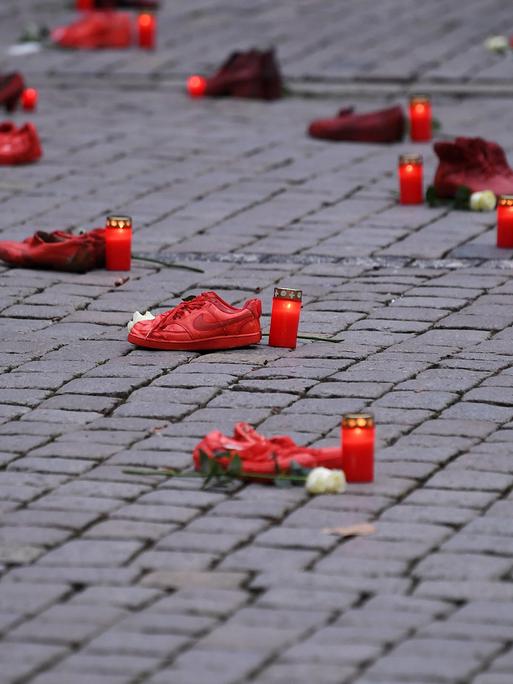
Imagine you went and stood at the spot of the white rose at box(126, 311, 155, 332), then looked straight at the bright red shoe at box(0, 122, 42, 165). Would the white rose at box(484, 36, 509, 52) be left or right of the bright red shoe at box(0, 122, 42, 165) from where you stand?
right

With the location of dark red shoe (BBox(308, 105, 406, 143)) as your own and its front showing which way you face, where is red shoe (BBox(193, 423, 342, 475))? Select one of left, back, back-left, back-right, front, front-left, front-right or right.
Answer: left

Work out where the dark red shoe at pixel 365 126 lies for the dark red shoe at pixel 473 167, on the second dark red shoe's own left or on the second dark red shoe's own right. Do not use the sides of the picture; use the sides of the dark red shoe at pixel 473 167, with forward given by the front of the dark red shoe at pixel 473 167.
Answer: on the second dark red shoe's own left

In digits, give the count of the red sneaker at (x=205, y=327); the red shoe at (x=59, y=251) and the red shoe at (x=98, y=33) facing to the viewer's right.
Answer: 0

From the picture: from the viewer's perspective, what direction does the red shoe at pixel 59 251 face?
to the viewer's left

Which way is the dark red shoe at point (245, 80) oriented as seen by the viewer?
to the viewer's left

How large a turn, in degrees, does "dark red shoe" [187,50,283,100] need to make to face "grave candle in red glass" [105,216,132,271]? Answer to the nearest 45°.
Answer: approximately 90° to its left

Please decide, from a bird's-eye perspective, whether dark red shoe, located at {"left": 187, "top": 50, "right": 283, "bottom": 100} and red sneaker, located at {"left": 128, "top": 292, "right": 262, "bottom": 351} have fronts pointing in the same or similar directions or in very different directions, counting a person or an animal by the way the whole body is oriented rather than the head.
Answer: same or similar directions

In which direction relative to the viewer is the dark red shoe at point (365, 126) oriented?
to the viewer's left

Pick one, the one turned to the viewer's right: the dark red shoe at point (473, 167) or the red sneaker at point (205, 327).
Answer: the dark red shoe

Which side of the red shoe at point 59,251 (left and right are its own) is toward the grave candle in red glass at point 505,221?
back

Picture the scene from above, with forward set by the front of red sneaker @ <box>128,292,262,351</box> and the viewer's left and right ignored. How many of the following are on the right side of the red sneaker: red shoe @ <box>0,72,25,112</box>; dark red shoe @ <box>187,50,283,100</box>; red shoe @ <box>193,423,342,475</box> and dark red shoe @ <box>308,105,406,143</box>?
3

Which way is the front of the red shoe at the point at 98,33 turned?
to the viewer's left

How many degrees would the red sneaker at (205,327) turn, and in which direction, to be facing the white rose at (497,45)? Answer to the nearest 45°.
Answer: approximately 90° to its right

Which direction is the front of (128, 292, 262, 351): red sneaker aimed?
to the viewer's left

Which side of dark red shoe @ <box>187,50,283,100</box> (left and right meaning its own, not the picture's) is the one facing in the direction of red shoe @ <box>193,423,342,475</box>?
left

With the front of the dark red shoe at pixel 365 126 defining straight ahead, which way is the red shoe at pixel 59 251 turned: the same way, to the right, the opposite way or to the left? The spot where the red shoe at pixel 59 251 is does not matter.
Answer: the same way

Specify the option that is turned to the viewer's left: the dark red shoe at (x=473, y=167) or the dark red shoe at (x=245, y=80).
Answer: the dark red shoe at (x=245, y=80)

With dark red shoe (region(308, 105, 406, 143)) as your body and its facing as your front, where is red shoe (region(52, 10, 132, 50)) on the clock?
The red shoe is roughly at 2 o'clock from the dark red shoe.

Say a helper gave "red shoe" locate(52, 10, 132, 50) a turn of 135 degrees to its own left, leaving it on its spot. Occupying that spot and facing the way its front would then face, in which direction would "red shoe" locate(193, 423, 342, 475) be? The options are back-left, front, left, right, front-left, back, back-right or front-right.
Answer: front-right

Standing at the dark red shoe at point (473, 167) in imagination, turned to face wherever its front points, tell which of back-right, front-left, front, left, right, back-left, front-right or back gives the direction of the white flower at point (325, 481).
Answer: right

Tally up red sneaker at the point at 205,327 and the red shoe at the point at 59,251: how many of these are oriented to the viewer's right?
0
